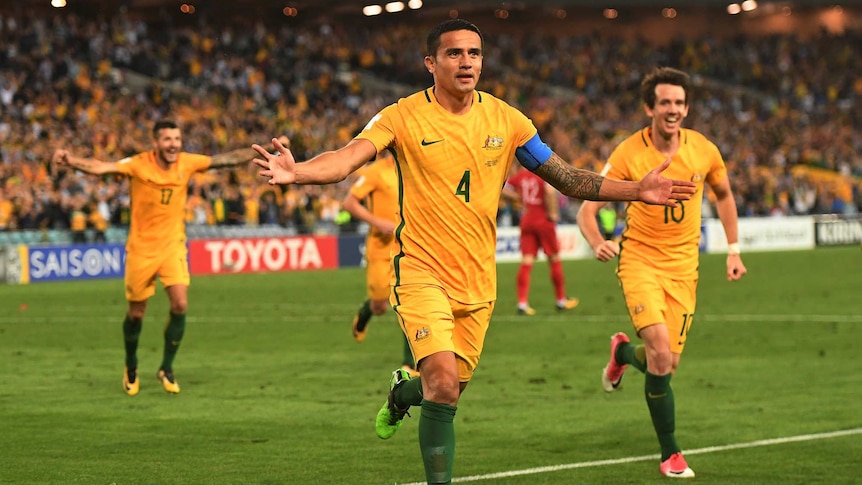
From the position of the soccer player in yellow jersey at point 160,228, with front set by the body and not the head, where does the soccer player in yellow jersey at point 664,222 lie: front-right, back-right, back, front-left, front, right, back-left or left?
front-left

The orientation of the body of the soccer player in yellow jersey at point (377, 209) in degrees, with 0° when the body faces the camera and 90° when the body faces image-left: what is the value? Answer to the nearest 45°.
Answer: approximately 315°

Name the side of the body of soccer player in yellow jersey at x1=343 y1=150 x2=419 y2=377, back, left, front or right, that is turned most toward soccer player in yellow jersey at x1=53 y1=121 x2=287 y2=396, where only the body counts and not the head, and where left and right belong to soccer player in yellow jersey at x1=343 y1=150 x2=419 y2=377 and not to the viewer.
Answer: right
